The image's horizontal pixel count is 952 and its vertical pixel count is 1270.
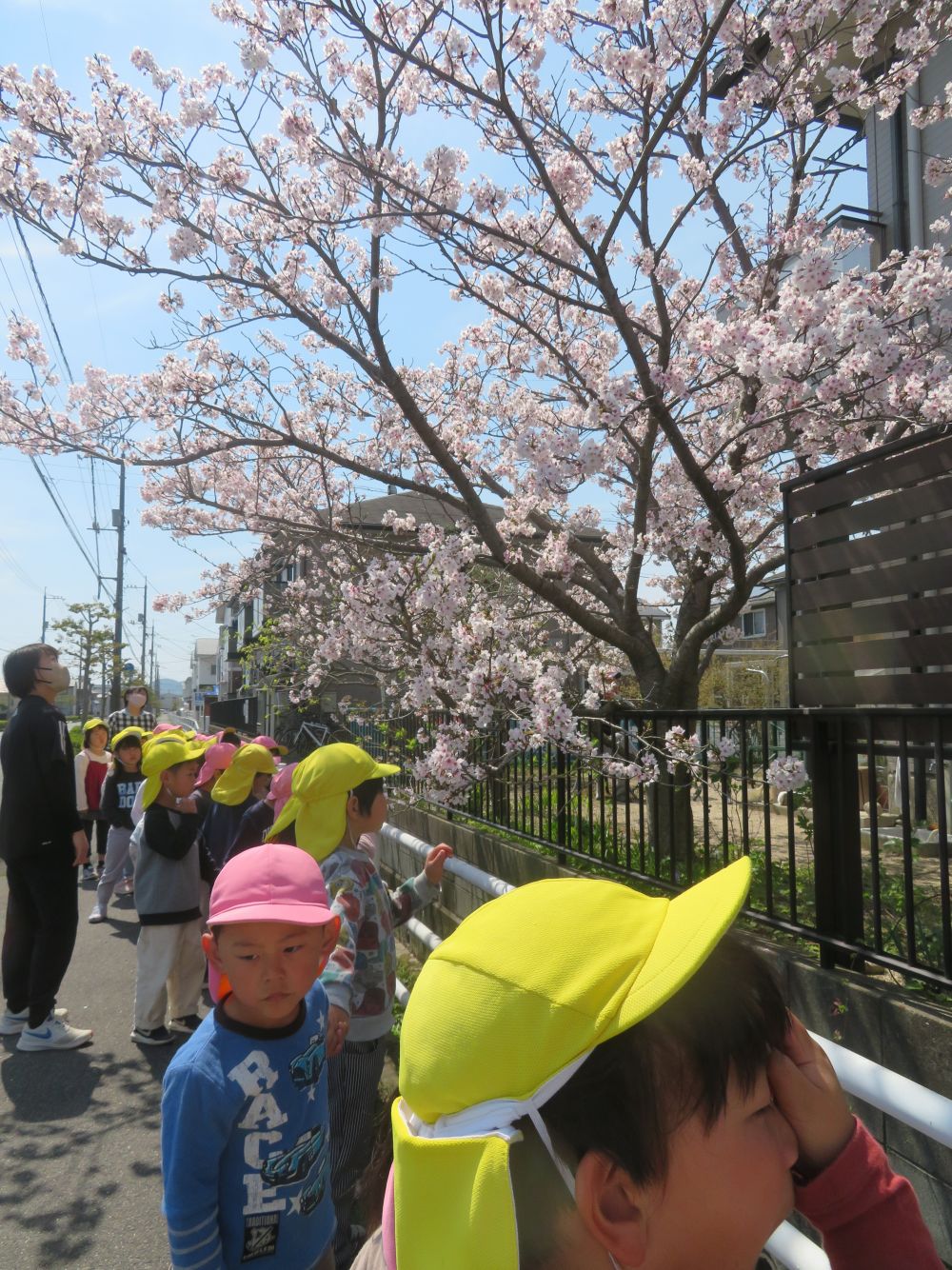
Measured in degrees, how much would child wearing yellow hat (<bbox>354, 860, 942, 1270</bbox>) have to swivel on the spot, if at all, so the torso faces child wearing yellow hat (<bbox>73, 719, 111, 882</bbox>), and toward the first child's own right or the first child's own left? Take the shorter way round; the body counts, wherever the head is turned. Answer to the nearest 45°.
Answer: approximately 135° to the first child's own left

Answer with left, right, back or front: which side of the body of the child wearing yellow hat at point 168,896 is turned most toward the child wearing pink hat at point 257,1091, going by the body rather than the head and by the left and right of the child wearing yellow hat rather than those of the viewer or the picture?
right

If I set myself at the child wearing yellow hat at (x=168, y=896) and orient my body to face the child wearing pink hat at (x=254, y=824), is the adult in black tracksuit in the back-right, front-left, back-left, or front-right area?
back-left

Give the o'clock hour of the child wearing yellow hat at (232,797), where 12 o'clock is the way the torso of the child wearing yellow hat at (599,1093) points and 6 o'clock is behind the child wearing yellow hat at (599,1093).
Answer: the child wearing yellow hat at (232,797) is roughly at 8 o'clock from the child wearing yellow hat at (599,1093).

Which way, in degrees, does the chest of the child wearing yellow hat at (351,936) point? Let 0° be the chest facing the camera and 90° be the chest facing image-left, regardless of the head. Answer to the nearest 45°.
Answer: approximately 270°

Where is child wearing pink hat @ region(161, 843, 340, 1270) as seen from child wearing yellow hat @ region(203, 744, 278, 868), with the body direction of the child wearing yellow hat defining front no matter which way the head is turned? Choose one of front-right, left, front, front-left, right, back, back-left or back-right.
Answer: right

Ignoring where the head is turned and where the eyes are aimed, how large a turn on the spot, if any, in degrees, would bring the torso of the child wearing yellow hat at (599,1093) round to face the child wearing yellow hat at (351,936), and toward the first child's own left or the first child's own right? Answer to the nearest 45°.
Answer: approximately 135° to the first child's own left

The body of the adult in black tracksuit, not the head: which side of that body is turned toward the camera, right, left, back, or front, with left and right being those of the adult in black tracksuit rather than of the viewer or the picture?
right

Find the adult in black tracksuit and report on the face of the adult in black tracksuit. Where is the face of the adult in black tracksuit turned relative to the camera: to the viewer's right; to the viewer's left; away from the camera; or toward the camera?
to the viewer's right

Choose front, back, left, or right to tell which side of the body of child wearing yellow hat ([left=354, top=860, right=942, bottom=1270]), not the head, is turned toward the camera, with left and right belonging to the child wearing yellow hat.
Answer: right

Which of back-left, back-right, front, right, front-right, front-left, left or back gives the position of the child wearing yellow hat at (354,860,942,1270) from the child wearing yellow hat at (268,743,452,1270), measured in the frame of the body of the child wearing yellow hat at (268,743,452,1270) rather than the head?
right

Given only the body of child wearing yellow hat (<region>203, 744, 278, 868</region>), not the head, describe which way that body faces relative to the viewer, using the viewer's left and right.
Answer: facing to the right of the viewer
